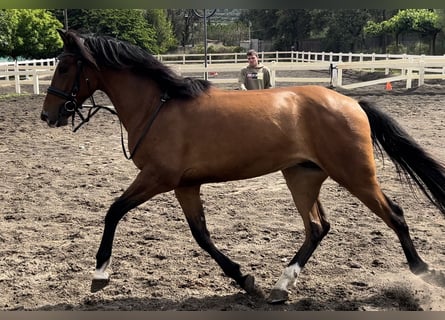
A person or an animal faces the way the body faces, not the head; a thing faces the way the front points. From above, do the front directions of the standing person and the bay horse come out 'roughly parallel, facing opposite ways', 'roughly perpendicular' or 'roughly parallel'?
roughly perpendicular

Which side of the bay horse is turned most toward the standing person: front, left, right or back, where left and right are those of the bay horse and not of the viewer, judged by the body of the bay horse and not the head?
right

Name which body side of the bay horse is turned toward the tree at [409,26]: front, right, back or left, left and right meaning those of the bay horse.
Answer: right

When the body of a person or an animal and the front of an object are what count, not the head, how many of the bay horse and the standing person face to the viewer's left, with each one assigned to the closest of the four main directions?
1

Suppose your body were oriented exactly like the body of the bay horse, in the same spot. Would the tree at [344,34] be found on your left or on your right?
on your right

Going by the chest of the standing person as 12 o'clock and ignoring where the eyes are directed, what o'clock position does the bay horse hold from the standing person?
The bay horse is roughly at 12 o'clock from the standing person.

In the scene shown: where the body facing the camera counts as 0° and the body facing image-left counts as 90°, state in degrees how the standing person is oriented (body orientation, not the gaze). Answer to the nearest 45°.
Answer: approximately 0°

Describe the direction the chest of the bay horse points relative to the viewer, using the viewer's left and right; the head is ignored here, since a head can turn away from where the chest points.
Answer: facing to the left of the viewer
